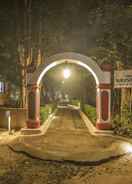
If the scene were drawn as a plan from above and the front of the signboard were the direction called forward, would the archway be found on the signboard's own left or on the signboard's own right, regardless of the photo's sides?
on the signboard's own right

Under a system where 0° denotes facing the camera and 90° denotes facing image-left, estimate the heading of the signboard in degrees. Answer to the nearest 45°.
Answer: approximately 0°

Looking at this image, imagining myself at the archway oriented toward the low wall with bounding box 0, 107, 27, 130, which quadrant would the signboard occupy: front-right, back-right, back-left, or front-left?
back-left

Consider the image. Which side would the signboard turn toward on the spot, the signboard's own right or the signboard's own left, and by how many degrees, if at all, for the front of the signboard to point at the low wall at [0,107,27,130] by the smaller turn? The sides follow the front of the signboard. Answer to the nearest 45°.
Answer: approximately 90° to the signboard's own right
